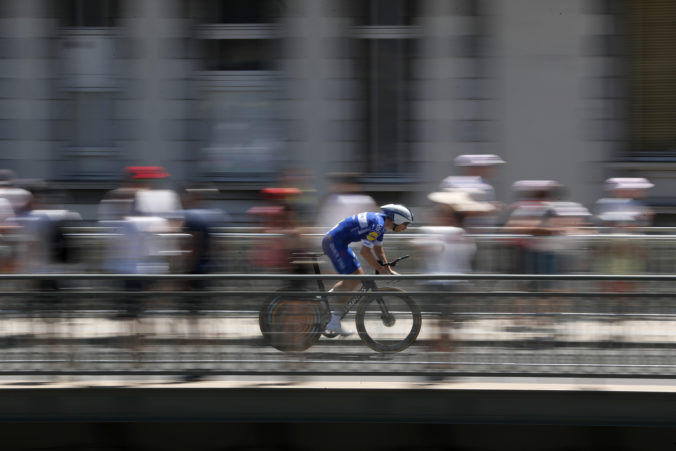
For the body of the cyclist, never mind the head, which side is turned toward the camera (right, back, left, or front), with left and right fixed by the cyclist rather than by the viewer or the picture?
right

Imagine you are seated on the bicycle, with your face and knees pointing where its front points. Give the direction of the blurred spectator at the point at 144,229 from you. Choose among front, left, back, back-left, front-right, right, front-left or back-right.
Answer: back-left

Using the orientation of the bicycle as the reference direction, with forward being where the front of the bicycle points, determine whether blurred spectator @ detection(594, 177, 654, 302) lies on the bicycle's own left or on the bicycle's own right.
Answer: on the bicycle's own left

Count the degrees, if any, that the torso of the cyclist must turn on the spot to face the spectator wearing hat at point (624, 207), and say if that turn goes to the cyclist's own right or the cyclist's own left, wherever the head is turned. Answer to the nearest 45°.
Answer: approximately 45° to the cyclist's own left

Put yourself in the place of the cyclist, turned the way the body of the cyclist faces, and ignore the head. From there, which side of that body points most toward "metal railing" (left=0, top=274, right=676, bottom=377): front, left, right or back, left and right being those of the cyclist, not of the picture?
right

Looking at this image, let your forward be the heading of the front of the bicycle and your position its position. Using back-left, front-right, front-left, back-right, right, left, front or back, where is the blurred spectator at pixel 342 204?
left

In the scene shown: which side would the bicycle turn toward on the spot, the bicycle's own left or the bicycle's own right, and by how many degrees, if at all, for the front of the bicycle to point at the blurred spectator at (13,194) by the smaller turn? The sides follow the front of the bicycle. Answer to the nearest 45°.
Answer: approximately 135° to the bicycle's own left

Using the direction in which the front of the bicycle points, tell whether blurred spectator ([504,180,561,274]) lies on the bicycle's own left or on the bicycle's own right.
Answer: on the bicycle's own left

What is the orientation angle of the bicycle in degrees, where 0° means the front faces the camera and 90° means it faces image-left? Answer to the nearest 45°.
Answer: approximately 270°

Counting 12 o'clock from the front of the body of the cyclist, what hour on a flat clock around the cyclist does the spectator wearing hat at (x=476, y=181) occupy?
The spectator wearing hat is roughly at 10 o'clock from the cyclist.
